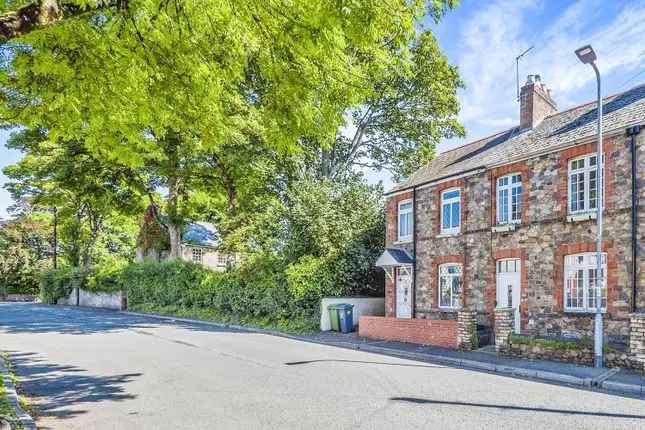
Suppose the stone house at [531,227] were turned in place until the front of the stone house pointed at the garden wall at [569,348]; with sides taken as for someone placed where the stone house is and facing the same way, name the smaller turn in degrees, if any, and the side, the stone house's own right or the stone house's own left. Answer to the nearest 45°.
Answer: approximately 45° to the stone house's own left

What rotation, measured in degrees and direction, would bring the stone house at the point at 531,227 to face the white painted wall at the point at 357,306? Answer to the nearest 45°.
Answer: approximately 90° to its right

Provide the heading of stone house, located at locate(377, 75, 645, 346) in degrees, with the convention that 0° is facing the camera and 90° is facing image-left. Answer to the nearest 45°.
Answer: approximately 45°

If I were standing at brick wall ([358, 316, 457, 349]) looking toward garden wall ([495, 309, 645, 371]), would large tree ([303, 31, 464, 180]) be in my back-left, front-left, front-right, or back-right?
back-left

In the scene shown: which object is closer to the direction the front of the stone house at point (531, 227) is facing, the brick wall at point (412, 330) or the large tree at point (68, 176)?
the brick wall

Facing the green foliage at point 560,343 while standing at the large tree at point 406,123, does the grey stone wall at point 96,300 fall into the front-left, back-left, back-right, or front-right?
back-right

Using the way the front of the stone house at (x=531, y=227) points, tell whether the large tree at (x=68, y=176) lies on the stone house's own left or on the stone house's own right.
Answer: on the stone house's own right

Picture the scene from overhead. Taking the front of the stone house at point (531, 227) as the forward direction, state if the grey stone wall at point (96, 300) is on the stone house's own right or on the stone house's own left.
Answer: on the stone house's own right

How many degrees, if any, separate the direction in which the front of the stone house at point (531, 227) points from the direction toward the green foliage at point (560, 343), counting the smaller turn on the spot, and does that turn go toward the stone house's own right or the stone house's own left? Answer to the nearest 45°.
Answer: approximately 45° to the stone house's own left
